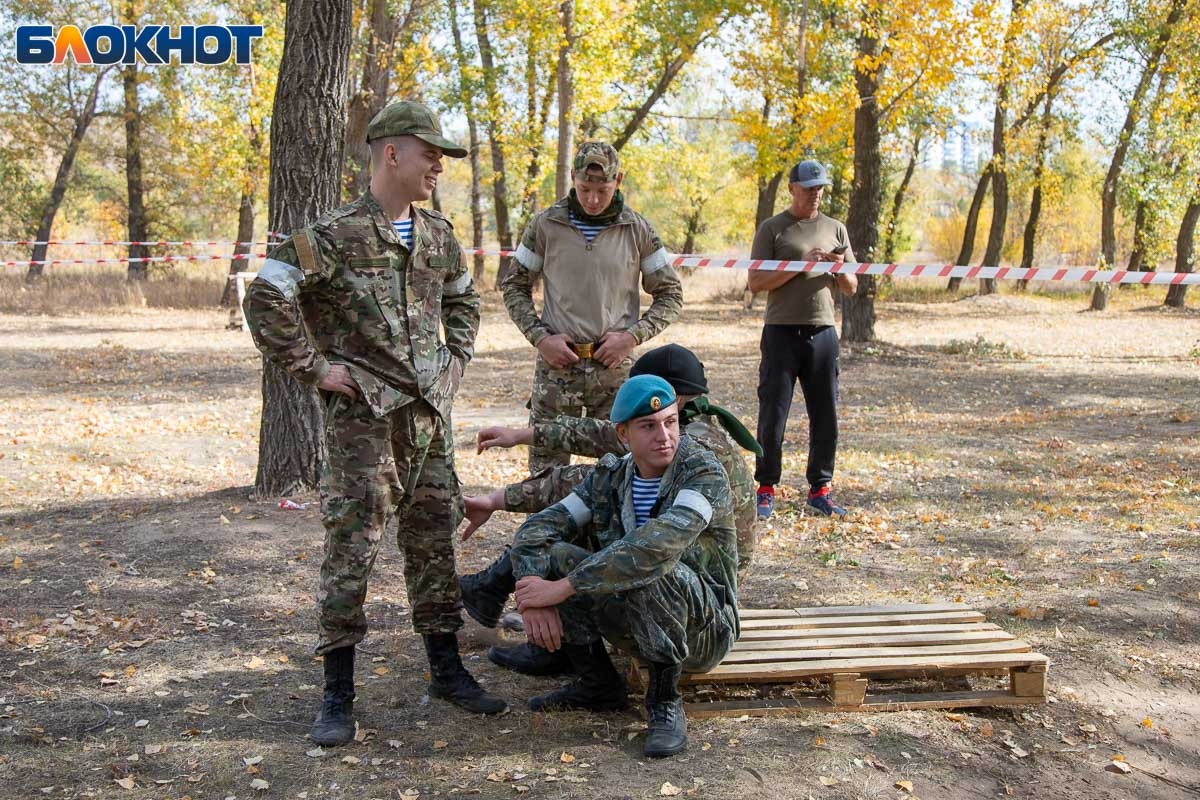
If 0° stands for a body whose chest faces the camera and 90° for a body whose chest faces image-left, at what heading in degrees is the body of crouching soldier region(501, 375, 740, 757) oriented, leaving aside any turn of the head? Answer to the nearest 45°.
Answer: approximately 45°

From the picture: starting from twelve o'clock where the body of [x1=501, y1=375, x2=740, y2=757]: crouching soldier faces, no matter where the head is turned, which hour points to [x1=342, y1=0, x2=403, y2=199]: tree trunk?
The tree trunk is roughly at 4 o'clock from the crouching soldier.

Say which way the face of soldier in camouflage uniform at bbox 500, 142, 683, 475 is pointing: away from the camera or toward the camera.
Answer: toward the camera

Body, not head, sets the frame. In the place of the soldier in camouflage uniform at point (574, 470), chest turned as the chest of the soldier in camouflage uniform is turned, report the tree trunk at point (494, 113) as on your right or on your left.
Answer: on your right

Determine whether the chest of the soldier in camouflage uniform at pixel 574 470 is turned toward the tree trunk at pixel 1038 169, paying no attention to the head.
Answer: no

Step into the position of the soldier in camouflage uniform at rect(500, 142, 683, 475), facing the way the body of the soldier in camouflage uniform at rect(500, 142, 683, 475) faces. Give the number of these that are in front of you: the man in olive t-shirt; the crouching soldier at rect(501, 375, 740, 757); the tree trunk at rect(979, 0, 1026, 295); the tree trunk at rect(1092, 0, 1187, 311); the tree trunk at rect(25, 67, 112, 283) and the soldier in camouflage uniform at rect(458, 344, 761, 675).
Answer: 2

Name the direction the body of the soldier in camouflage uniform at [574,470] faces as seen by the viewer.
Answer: to the viewer's left

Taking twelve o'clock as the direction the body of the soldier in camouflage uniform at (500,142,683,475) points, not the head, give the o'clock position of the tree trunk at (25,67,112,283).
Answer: The tree trunk is roughly at 5 o'clock from the soldier in camouflage uniform.

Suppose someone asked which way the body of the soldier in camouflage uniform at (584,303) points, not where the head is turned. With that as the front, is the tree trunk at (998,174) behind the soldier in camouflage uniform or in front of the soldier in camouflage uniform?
behind

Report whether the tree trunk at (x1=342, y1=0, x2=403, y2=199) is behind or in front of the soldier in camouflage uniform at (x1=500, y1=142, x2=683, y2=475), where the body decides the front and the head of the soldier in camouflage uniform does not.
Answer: behind

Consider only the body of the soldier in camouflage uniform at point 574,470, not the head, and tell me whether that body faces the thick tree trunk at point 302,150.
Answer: no

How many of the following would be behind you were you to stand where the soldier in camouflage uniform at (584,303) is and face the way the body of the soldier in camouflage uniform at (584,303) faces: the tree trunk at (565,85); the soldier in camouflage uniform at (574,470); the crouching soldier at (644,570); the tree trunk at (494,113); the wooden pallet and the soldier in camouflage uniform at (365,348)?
2

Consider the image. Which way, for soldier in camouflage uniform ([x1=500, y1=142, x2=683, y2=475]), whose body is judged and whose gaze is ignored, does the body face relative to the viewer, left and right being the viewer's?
facing the viewer

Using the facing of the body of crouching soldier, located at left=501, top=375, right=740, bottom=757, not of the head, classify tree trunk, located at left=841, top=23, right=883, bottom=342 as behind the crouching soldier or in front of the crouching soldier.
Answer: behind

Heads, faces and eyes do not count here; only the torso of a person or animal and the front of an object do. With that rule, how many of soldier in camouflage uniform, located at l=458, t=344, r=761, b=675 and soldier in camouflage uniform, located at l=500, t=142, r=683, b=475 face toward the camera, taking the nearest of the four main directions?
1

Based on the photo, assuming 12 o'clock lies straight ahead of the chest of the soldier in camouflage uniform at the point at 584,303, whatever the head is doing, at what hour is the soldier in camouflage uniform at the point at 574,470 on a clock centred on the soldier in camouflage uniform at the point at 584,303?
the soldier in camouflage uniform at the point at 574,470 is roughly at 12 o'clock from the soldier in camouflage uniform at the point at 584,303.
